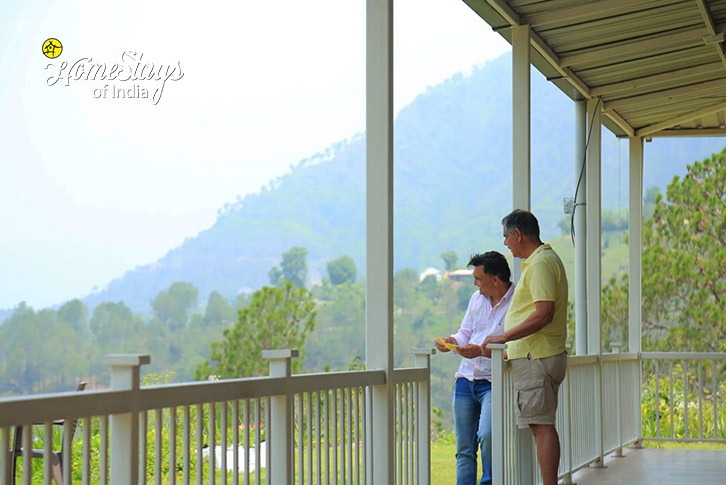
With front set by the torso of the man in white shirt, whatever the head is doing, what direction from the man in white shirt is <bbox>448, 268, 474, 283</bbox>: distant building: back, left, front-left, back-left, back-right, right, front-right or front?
back-right

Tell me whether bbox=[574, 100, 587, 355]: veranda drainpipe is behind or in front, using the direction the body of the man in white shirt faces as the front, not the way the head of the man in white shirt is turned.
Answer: behind

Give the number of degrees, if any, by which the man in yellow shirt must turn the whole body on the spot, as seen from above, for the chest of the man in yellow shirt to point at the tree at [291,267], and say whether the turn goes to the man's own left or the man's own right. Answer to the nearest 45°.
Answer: approximately 90° to the man's own right

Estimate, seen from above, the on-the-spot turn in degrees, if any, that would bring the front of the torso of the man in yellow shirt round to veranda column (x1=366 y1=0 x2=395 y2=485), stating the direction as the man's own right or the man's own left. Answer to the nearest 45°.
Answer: approximately 45° to the man's own left

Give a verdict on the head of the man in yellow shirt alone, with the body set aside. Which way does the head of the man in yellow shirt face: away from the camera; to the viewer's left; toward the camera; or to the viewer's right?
to the viewer's left

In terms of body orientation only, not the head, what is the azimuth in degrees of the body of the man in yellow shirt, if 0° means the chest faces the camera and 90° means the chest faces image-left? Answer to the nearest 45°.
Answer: approximately 90°

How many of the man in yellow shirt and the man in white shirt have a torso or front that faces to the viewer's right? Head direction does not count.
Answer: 0

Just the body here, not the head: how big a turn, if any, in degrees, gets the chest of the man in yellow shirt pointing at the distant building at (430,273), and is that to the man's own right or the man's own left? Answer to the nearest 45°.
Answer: approximately 90° to the man's own right

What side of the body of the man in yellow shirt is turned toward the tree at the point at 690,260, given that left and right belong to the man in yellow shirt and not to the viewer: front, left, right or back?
right

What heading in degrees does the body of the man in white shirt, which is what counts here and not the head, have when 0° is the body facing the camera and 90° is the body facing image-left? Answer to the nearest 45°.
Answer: approximately 45°
